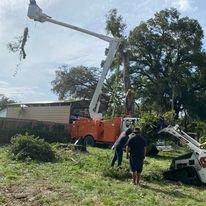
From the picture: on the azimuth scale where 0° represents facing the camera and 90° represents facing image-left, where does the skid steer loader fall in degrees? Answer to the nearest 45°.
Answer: approximately 90°

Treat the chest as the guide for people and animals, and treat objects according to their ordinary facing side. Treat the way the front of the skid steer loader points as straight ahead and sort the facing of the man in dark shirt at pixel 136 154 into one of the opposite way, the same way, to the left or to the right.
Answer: to the right

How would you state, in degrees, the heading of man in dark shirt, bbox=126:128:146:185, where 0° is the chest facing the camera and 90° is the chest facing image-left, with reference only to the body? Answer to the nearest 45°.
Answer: approximately 180°
